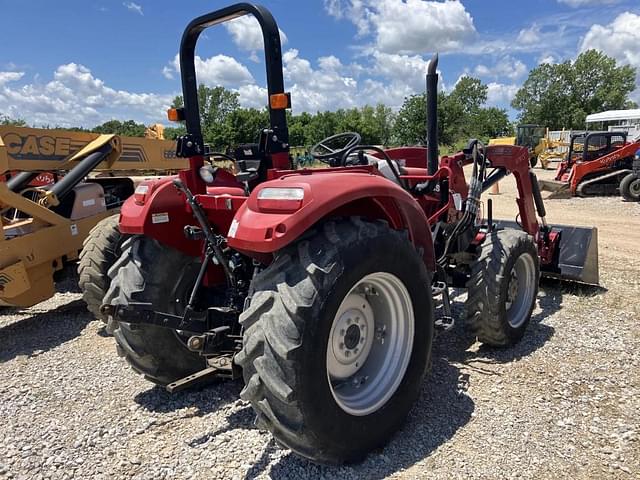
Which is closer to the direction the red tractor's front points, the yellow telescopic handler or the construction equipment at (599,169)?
the construction equipment

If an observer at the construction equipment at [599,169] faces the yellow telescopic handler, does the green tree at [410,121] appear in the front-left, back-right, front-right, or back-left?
back-right

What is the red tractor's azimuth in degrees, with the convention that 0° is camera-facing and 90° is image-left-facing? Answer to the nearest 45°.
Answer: approximately 225°

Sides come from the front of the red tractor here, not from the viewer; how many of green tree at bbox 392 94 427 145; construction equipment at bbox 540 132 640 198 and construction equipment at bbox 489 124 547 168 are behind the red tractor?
0

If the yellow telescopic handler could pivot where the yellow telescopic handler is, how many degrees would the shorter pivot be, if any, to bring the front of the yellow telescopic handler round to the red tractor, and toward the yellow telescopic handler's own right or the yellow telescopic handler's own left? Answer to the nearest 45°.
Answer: approximately 135° to the yellow telescopic handler's own right

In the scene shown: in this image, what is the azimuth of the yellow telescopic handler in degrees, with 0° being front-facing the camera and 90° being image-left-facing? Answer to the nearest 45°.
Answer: approximately 225°

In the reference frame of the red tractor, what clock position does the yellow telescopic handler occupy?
The yellow telescopic handler is roughly at 9 o'clock from the red tractor.

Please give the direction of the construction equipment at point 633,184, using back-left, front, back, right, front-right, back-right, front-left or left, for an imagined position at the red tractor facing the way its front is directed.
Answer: front

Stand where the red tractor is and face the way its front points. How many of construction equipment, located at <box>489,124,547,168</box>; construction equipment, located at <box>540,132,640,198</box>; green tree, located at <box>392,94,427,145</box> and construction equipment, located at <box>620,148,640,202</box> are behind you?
0

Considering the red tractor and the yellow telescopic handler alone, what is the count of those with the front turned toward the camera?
0

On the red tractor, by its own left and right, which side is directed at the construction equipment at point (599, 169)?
front

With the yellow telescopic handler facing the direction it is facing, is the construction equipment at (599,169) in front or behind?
in front

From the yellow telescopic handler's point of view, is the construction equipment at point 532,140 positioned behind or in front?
in front
